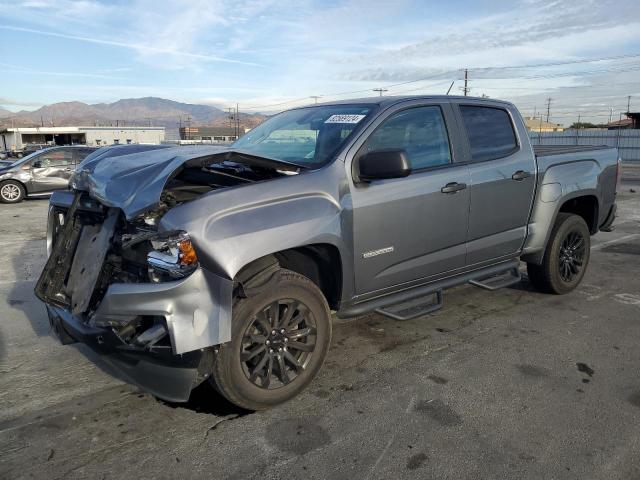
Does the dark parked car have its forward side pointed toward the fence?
no

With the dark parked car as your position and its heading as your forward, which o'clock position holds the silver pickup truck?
The silver pickup truck is roughly at 9 o'clock from the dark parked car.

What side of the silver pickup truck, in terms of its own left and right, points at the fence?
back

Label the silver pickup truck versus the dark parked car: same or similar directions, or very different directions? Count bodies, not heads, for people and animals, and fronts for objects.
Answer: same or similar directions

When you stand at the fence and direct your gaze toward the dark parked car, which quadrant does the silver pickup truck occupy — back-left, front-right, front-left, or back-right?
front-left

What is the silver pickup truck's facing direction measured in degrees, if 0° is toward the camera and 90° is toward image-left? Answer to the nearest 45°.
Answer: approximately 45°

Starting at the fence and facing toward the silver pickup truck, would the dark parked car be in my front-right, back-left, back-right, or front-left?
front-right

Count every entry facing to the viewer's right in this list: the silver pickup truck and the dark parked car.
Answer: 0

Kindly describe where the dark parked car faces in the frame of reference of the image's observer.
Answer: facing to the left of the viewer
